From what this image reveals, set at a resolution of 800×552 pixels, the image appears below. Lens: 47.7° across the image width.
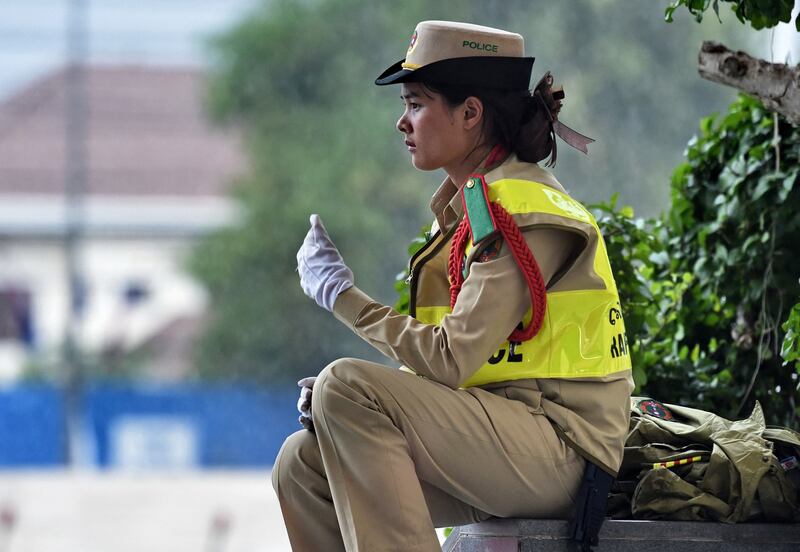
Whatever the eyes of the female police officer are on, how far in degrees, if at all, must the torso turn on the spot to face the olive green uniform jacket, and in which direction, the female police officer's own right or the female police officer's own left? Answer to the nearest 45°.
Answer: approximately 180°

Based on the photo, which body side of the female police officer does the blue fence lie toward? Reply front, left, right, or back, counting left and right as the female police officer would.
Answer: right

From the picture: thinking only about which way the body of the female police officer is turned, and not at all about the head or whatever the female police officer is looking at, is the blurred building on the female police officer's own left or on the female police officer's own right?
on the female police officer's own right

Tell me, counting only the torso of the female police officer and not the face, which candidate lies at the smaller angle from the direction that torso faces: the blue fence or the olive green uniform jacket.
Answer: the blue fence

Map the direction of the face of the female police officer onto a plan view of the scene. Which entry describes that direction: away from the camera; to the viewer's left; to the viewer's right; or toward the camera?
to the viewer's left

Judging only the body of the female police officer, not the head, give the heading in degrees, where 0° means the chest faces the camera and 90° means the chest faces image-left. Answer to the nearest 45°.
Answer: approximately 90°

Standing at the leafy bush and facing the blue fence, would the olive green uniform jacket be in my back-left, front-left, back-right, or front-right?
back-left

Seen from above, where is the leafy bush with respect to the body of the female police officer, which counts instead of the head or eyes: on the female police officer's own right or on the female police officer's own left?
on the female police officer's own right

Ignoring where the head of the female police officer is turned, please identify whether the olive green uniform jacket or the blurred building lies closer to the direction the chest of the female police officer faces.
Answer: the blurred building
